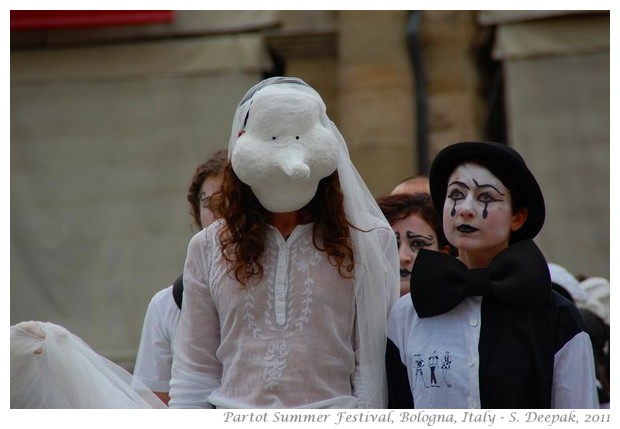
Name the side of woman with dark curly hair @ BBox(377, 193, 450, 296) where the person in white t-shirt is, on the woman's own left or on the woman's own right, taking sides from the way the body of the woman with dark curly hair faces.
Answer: on the woman's own right

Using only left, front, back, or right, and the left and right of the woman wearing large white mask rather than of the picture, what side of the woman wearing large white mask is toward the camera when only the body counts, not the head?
front

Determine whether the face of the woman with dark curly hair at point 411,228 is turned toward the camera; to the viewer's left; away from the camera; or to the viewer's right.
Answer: toward the camera

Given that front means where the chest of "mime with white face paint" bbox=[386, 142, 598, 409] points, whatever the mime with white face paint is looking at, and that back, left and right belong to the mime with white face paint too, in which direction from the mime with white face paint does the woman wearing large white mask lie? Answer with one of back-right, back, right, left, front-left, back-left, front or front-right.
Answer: right

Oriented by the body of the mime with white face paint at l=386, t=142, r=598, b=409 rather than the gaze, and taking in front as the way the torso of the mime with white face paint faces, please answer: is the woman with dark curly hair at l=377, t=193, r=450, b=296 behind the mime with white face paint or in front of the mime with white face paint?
behind

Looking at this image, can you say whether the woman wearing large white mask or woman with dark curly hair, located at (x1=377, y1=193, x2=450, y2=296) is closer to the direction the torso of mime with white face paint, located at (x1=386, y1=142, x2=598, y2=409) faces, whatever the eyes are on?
the woman wearing large white mask

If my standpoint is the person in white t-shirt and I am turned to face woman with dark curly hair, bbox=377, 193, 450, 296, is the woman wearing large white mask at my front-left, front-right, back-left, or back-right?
front-right

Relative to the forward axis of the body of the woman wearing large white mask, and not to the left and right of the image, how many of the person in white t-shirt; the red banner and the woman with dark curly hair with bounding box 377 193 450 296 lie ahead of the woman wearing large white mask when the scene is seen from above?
0

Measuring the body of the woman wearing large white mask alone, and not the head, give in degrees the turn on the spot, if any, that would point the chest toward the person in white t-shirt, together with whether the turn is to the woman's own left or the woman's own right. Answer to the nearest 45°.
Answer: approximately 135° to the woman's own right

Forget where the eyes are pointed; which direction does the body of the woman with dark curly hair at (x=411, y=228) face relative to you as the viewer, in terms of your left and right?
facing the viewer and to the left of the viewer

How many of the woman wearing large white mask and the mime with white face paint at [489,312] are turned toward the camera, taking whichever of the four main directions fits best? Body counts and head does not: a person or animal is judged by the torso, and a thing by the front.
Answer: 2

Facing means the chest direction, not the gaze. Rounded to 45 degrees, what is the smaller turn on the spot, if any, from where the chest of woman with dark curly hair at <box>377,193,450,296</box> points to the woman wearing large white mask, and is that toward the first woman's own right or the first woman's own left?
0° — they already face them

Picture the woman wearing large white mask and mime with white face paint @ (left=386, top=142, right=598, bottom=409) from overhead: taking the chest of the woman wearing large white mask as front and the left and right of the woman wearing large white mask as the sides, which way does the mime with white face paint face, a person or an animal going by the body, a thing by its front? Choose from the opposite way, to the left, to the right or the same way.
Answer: the same way

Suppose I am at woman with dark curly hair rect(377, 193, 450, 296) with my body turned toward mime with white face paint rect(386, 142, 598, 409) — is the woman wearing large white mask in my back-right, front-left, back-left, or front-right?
front-right

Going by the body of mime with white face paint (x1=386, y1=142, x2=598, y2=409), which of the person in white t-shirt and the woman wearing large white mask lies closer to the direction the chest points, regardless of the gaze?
the woman wearing large white mask

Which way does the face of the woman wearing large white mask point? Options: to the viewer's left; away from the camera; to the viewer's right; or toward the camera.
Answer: toward the camera
